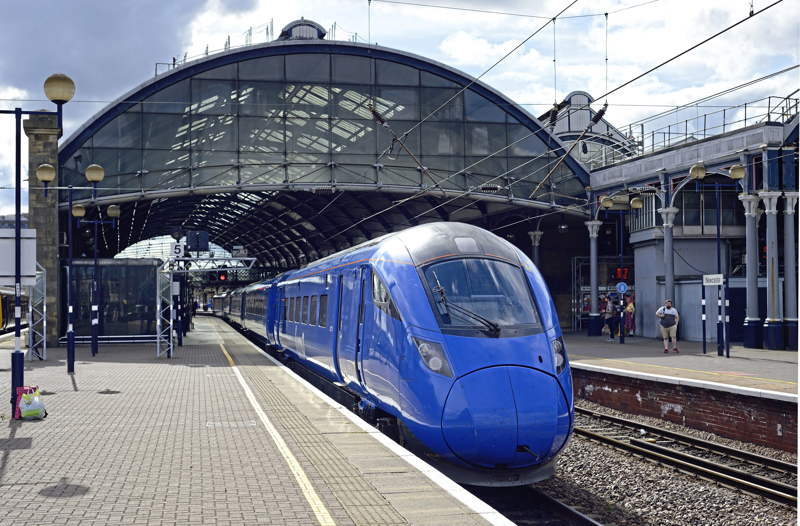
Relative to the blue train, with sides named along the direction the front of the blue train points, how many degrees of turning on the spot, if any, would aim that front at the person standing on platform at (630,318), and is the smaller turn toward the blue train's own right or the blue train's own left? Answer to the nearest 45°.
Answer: approximately 135° to the blue train's own left

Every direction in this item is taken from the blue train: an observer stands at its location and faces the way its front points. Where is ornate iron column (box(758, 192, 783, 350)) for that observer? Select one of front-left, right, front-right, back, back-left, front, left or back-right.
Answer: left

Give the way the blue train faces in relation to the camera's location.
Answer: facing the viewer and to the right of the viewer

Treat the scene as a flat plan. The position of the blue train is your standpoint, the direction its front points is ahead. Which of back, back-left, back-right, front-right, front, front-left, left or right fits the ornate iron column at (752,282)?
left

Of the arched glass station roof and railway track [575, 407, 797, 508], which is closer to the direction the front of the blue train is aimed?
the railway track

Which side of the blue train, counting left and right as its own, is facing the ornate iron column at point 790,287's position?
left

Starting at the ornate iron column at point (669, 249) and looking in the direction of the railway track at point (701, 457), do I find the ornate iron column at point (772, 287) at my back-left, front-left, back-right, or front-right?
front-left

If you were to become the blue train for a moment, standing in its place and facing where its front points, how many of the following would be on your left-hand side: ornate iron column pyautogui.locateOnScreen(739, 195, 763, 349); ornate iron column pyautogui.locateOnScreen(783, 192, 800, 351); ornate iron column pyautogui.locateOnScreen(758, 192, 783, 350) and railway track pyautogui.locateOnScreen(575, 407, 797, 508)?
4

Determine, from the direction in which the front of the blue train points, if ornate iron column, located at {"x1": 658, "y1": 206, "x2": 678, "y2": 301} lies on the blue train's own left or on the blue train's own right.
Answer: on the blue train's own left
